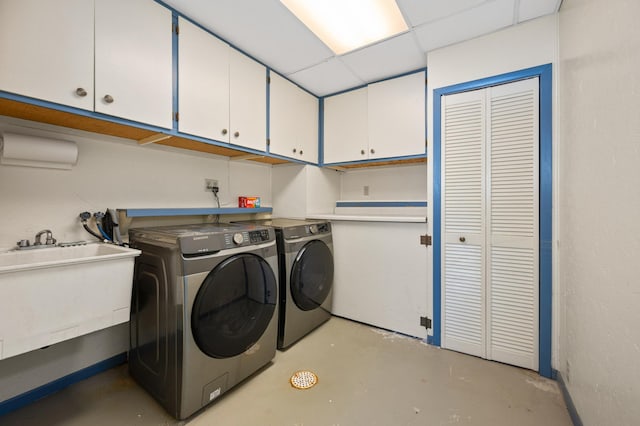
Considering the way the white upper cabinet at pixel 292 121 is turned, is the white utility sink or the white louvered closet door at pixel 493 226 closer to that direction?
the white louvered closet door

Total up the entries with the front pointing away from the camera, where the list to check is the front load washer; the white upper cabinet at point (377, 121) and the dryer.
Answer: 0

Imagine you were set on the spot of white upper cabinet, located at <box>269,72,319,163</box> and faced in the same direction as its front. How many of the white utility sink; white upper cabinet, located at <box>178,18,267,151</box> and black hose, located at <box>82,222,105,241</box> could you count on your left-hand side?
0

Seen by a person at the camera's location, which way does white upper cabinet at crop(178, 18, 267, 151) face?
facing the viewer and to the right of the viewer

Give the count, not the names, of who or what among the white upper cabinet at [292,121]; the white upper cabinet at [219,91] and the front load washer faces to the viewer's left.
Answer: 0

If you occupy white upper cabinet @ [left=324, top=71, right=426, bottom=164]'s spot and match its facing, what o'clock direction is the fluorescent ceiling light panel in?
The fluorescent ceiling light panel is roughly at 11 o'clock from the white upper cabinet.

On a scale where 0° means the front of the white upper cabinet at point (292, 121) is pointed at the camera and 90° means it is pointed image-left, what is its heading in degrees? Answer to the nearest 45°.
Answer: approximately 315°

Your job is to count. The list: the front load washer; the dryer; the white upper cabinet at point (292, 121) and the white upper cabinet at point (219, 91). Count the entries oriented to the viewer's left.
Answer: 0

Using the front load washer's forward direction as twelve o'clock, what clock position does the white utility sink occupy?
The white utility sink is roughly at 4 o'clock from the front load washer.

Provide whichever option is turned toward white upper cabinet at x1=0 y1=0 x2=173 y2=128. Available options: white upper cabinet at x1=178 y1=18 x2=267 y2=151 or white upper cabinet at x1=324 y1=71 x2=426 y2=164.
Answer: white upper cabinet at x1=324 y1=71 x2=426 y2=164

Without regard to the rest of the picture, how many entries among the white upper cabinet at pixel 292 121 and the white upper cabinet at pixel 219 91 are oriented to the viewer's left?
0

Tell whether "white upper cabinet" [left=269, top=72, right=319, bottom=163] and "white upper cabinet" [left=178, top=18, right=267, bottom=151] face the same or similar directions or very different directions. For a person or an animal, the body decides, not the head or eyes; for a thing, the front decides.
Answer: same or similar directions
